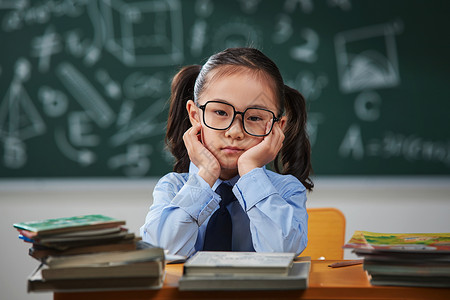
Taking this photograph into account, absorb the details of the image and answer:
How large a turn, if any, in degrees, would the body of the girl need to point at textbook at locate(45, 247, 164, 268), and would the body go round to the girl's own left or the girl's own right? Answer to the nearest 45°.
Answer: approximately 45° to the girl's own right

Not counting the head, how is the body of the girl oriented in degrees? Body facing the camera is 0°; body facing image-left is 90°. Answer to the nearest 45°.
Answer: approximately 0°

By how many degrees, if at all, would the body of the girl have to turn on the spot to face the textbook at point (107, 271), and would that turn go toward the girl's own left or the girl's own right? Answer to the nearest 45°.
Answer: approximately 45° to the girl's own right

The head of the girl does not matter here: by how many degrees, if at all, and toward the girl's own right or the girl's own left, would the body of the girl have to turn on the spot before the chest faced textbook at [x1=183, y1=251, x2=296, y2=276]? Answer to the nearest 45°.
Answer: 0° — they already face it

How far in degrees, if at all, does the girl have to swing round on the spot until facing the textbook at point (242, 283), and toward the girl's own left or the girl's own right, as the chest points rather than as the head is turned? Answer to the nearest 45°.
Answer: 0° — they already face it

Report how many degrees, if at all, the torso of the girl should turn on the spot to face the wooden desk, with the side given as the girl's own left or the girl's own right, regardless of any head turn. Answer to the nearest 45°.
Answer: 0° — they already face it

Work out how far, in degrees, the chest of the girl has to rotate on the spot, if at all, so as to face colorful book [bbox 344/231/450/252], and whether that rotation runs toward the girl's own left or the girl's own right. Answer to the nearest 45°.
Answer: approximately 45° to the girl's own left
